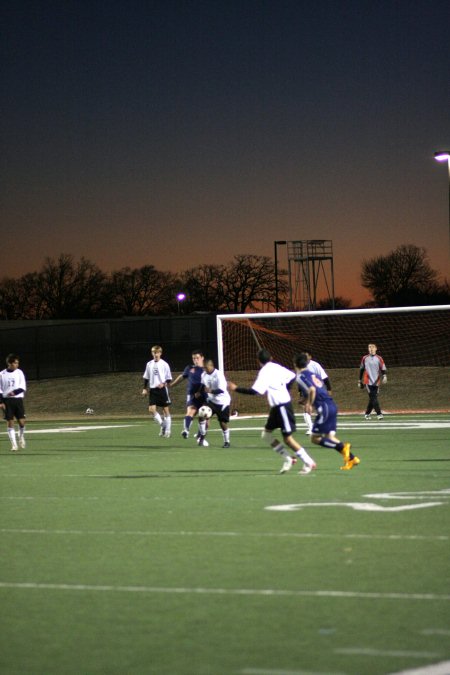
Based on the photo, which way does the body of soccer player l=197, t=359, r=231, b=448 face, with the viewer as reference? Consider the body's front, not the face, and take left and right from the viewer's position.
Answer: facing the viewer and to the left of the viewer

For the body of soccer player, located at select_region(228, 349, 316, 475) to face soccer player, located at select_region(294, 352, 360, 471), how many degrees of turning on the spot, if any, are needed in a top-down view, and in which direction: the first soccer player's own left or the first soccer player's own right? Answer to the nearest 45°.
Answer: approximately 135° to the first soccer player's own right

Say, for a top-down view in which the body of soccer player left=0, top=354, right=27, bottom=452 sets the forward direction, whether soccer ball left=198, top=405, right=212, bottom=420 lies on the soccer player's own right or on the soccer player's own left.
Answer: on the soccer player's own left

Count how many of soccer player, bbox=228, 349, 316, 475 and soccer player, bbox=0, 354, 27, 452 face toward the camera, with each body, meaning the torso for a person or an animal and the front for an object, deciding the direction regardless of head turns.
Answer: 1

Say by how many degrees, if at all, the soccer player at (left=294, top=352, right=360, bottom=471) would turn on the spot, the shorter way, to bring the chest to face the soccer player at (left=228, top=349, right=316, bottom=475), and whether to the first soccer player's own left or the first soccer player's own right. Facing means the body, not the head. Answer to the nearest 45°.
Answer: approximately 45° to the first soccer player's own left

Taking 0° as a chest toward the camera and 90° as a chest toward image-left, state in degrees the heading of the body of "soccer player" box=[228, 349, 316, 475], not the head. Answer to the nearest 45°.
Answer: approximately 135°

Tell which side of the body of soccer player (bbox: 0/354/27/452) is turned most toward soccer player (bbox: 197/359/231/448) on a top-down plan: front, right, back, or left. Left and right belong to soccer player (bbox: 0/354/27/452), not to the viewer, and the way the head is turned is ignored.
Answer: left

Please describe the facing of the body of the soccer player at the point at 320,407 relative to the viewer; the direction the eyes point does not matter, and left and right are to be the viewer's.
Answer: facing away from the viewer and to the left of the viewer

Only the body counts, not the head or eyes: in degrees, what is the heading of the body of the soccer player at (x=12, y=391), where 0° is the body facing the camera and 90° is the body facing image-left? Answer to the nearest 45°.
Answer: approximately 0°

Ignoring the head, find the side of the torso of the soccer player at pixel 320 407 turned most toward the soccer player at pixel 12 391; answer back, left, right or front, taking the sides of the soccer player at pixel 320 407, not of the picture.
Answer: front

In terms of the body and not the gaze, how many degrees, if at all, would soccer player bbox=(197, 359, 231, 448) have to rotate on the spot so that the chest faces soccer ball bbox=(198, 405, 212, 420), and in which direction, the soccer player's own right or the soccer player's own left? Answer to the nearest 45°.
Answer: approximately 45° to the soccer player's own left

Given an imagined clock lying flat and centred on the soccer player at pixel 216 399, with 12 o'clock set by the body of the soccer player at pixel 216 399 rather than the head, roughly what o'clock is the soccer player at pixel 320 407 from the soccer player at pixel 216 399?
the soccer player at pixel 320 407 is roughly at 10 o'clock from the soccer player at pixel 216 399.
